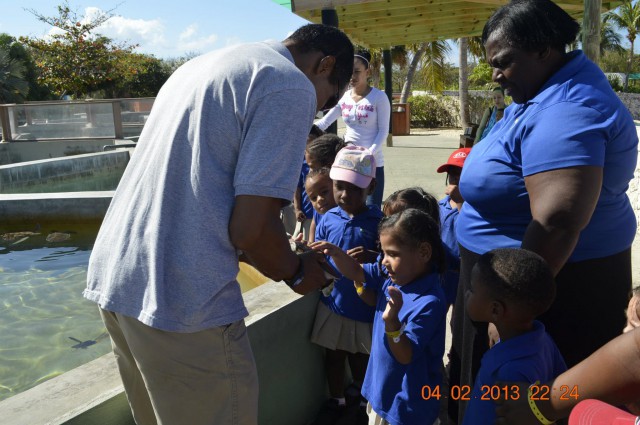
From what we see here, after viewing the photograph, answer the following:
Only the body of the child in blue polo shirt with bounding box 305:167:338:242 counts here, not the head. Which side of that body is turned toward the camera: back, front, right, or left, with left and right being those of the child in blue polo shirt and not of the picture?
front

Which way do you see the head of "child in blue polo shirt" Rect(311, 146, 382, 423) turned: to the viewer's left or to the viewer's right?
to the viewer's left

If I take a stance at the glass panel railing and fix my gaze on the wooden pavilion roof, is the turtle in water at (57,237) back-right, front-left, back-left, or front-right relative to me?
front-right

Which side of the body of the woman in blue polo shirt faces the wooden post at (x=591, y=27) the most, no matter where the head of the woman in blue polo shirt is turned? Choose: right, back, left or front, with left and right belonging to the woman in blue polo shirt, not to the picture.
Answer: right

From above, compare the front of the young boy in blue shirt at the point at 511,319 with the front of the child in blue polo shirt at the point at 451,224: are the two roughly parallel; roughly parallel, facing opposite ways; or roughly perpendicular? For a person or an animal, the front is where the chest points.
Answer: roughly perpendicular

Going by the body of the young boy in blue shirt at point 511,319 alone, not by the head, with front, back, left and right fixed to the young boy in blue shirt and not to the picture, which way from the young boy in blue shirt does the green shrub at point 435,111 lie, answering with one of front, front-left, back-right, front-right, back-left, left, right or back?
front-right

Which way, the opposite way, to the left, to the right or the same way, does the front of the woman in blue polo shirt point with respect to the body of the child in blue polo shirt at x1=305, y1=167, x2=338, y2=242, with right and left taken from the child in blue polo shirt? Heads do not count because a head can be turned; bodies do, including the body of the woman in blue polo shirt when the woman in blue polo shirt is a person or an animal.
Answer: to the right

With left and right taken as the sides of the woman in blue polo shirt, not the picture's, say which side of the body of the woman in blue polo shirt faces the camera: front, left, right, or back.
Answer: left

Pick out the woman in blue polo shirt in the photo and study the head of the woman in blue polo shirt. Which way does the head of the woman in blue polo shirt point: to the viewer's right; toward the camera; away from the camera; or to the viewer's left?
to the viewer's left
